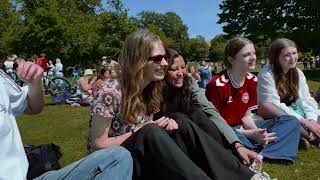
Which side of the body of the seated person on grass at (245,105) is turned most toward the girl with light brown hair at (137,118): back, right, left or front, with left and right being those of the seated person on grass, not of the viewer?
right

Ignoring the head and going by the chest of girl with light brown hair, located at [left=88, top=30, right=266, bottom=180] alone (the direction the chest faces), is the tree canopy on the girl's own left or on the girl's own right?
on the girl's own left

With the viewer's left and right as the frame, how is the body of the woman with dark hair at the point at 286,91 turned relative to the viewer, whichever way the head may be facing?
facing the viewer and to the right of the viewer

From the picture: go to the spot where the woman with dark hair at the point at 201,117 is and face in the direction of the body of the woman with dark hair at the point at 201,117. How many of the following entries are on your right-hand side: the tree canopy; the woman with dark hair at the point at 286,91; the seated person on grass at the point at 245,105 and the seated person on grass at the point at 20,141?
1

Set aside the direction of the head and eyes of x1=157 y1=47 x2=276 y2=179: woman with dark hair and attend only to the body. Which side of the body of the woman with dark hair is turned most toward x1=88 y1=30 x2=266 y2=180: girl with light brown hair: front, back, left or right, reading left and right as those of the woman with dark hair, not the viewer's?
right

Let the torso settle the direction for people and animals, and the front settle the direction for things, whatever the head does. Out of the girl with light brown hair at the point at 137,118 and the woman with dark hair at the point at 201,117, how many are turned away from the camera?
0

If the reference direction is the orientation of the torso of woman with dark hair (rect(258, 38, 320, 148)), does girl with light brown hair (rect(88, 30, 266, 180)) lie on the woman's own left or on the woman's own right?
on the woman's own right

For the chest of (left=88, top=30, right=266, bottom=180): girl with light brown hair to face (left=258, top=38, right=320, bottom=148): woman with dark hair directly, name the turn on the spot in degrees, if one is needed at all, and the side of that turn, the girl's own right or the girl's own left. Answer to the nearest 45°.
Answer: approximately 90° to the girl's own left

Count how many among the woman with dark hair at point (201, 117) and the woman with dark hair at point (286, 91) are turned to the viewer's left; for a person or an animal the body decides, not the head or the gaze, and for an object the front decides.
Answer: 0

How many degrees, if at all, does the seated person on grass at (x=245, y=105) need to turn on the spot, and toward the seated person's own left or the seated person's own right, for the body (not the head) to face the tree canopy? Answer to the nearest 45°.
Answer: approximately 135° to the seated person's own left
